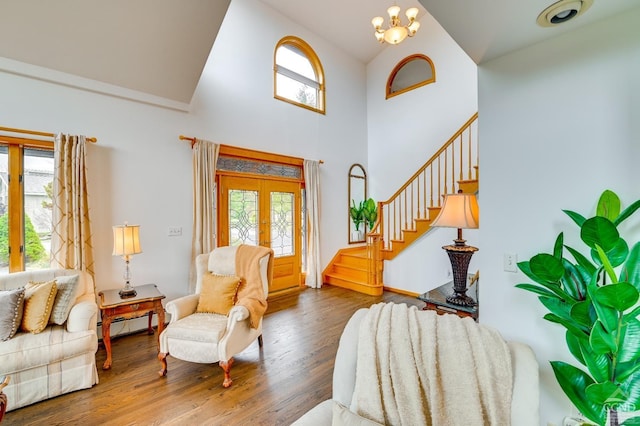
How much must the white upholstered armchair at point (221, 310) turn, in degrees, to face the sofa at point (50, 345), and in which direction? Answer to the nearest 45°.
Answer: approximately 45° to its right

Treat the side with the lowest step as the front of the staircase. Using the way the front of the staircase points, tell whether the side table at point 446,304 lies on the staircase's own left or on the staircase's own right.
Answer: on the staircase's own left

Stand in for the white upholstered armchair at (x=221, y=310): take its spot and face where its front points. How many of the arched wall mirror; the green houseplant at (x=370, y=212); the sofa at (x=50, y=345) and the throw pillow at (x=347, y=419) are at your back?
2

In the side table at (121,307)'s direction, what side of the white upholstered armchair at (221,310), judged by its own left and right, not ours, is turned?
right

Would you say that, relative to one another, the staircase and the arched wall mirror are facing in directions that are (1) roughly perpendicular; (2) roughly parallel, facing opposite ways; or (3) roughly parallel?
roughly perpendicular

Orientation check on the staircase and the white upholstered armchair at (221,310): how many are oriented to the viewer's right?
0

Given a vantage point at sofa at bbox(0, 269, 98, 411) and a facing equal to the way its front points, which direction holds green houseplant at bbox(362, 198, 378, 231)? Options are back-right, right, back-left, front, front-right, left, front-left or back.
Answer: front-left

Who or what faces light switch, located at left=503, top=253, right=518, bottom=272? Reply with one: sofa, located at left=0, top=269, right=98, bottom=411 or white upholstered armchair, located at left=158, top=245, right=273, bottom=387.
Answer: the sofa

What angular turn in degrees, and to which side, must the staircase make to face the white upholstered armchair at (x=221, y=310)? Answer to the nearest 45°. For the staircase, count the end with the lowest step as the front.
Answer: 0° — it already faces it

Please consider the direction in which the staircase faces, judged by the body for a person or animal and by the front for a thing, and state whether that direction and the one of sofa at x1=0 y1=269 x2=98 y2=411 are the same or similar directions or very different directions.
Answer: very different directions

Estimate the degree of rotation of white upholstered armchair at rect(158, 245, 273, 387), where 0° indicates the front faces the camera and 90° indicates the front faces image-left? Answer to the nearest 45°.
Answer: approximately 45°

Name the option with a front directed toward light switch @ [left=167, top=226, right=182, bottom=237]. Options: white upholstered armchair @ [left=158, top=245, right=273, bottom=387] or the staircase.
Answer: the staircase

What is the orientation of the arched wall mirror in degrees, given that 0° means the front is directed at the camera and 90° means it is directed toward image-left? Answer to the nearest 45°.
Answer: approximately 315°

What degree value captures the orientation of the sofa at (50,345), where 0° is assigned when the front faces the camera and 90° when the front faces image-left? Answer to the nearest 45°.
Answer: approximately 315°

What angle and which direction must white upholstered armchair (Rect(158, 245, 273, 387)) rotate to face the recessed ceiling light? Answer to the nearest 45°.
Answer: approximately 90° to its left
